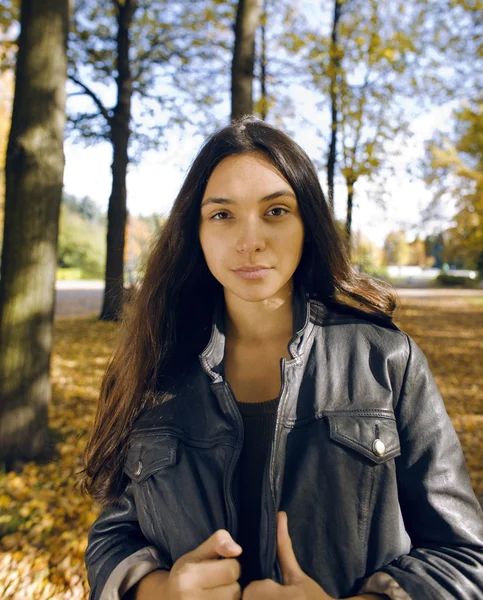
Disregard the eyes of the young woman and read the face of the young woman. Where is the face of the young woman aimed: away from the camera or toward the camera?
toward the camera

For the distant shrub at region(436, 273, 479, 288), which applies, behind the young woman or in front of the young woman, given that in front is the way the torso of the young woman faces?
behind

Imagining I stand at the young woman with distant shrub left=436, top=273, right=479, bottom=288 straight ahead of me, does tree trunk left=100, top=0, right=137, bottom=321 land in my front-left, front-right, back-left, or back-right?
front-left

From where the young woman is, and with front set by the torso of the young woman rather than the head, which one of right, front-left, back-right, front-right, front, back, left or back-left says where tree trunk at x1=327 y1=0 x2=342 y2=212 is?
back

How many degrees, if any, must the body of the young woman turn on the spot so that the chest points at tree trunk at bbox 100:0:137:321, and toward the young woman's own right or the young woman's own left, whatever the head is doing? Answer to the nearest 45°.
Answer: approximately 180°

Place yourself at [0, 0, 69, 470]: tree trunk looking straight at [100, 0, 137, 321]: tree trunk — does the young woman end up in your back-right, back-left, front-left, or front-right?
back-right

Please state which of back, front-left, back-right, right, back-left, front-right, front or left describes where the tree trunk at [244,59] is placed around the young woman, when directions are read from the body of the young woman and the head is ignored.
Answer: back

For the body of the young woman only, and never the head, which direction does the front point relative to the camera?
toward the camera

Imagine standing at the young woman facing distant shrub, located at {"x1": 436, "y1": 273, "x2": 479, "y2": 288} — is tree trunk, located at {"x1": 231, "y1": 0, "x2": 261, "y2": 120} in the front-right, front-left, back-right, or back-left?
front-left
